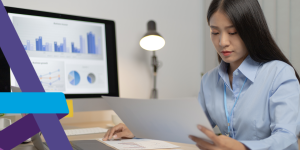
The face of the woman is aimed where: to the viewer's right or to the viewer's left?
to the viewer's left

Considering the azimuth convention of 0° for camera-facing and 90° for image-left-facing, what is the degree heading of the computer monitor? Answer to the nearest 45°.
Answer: approximately 315°

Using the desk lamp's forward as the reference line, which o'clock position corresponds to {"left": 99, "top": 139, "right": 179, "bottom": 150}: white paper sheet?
The white paper sheet is roughly at 12 o'clock from the desk lamp.

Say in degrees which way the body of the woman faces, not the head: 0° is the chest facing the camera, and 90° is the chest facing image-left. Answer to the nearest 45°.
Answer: approximately 45°
